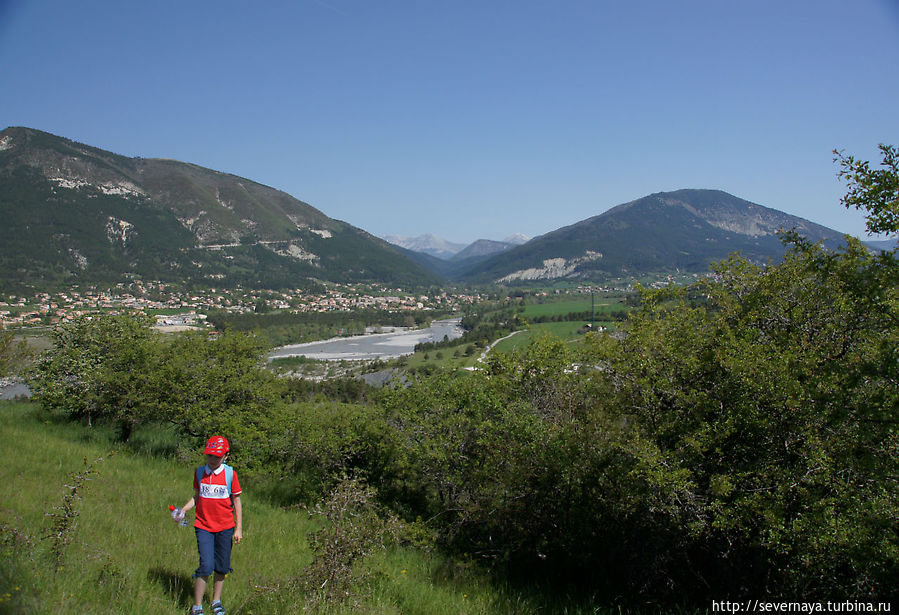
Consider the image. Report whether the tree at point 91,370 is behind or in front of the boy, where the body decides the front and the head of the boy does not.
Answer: behind

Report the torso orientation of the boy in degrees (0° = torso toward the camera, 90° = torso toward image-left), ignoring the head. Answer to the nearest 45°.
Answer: approximately 0°
